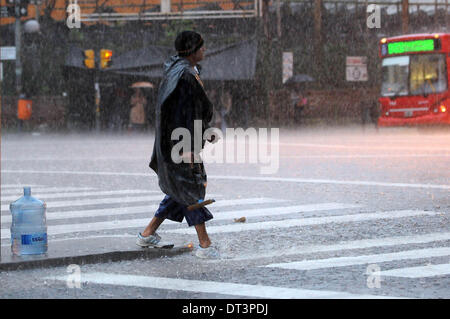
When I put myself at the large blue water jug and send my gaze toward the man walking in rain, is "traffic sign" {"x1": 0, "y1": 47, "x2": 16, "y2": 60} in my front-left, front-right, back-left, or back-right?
back-left

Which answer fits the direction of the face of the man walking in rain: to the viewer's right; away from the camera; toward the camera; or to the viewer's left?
to the viewer's right

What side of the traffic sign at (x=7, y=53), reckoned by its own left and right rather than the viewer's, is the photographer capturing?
front

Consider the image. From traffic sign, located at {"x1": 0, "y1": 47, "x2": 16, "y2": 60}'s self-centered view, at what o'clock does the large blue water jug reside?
The large blue water jug is roughly at 12 o'clock from the traffic sign.

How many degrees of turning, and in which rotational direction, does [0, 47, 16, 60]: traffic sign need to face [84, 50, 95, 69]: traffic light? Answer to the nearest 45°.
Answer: approximately 90° to its left

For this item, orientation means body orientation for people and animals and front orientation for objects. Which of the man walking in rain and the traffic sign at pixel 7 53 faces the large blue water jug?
the traffic sign

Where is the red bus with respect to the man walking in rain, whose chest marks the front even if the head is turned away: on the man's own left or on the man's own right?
on the man's own left

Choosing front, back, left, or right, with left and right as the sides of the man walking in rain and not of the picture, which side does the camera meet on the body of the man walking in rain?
right

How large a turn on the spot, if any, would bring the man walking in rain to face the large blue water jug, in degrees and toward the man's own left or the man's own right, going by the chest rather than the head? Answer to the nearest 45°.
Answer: approximately 180°
